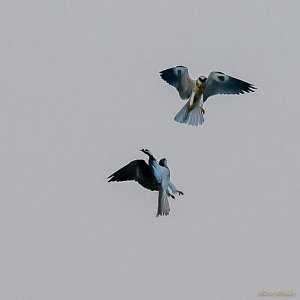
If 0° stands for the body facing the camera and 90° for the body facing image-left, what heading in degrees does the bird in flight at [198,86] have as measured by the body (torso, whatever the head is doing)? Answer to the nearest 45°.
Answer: approximately 0°
